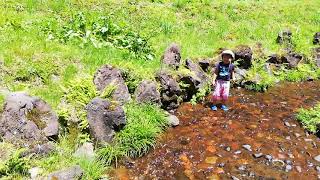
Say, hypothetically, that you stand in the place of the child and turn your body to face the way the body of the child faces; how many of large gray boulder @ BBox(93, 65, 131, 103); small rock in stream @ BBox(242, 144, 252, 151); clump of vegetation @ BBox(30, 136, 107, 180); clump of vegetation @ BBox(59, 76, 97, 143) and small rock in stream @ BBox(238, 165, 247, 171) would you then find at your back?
0

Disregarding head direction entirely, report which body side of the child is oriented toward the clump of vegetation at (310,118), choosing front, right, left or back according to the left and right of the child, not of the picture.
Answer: left

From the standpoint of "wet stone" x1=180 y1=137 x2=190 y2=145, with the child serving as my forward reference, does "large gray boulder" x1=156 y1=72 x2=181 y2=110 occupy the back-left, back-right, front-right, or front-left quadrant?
front-left

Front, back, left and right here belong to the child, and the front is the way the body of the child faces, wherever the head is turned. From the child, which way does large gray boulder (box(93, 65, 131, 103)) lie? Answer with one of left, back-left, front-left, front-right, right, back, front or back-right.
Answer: front-right

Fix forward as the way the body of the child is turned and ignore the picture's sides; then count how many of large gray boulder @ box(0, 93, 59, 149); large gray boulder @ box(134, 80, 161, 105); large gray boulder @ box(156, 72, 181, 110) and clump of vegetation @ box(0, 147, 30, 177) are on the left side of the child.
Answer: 0

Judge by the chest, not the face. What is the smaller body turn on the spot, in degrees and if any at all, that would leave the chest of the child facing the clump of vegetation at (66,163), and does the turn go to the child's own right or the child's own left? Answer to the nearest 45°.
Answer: approximately 45° to the child's own right

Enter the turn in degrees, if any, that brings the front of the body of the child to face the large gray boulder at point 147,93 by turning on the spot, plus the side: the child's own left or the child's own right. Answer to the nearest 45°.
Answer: approximately 45° to the child's own right

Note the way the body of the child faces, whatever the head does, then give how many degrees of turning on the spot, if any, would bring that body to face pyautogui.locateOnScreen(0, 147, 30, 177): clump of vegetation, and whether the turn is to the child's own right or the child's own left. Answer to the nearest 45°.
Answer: approximately 45° to the child's own right

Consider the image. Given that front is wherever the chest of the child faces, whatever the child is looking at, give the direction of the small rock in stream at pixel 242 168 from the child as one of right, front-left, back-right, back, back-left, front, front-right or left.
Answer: front

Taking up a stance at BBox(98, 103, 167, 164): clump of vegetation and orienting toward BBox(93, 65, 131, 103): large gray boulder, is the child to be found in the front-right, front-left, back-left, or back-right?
front-right

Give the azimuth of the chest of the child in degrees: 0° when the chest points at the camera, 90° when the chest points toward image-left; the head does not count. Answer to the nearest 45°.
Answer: approximately 0°

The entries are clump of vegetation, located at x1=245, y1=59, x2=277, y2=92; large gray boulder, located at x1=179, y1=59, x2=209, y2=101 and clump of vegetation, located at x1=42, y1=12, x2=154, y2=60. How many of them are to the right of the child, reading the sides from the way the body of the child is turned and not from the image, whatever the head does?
2

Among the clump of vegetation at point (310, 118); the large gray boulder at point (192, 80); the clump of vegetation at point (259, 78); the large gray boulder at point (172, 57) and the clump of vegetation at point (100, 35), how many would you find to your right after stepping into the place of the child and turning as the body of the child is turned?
3

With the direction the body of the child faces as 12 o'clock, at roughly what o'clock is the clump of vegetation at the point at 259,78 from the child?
The clump of vegetation is roughly at 7 o'clock from the child.

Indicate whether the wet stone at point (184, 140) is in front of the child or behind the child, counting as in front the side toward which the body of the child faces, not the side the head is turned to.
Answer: in front

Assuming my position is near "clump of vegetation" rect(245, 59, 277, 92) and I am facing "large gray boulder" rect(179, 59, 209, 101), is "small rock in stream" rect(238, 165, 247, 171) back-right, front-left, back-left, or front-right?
front-left

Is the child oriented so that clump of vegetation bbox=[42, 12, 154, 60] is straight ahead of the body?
no

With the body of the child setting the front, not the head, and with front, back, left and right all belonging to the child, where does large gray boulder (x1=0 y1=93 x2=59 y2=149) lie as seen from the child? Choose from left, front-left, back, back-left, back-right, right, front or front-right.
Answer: front-right
